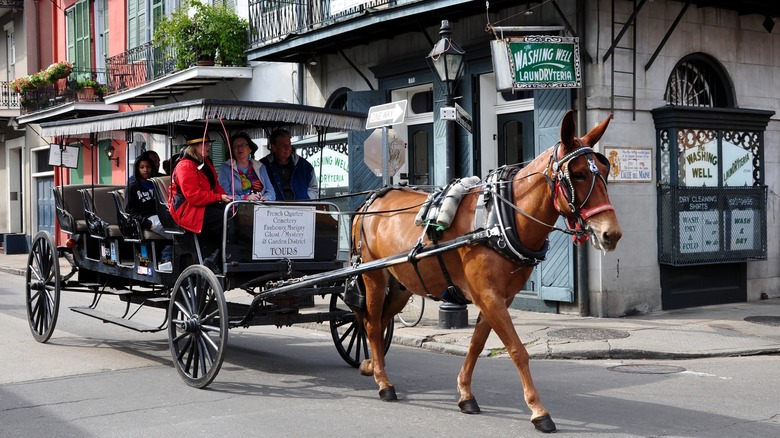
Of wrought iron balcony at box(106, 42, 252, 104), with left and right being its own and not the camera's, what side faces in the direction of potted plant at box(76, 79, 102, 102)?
right

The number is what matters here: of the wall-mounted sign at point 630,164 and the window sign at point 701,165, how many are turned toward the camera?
2

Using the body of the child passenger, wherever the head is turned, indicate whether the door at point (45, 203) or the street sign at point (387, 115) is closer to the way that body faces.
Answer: the street sign

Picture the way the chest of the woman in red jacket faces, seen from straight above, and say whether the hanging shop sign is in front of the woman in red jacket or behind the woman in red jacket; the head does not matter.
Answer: in front

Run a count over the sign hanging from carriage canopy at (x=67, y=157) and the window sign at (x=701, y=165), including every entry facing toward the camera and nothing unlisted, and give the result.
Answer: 2

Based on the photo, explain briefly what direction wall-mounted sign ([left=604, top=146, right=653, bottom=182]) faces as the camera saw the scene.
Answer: facing the viewer

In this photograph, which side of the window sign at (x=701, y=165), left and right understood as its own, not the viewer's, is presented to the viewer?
front

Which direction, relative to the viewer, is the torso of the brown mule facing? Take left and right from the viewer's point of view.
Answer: facing the viewer and to the right of the viewer

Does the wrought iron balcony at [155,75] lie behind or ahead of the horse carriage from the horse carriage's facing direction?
behind

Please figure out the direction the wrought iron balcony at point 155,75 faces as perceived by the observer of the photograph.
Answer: facing the viewer and to the left of the viewer

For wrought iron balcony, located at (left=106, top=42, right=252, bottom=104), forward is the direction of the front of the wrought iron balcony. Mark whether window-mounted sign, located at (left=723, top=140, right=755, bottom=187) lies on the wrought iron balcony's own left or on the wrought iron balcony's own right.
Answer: on the wrought iron balcony's own left

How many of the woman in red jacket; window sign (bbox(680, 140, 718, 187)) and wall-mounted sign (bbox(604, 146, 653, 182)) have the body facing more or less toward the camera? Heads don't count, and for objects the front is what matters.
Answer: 2

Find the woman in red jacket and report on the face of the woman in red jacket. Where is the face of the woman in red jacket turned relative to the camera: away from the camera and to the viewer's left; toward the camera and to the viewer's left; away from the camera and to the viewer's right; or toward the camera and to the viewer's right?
toward the camera and to the viewer's right

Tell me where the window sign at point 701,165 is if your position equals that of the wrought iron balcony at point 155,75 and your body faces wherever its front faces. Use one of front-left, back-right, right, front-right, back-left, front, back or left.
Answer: left

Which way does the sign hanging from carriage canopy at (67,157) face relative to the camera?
toward the camera

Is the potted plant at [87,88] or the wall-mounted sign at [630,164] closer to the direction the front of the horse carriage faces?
the wall-mounted sign

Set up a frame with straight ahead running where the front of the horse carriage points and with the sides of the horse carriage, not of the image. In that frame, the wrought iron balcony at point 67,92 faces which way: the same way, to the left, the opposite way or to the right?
to the right
